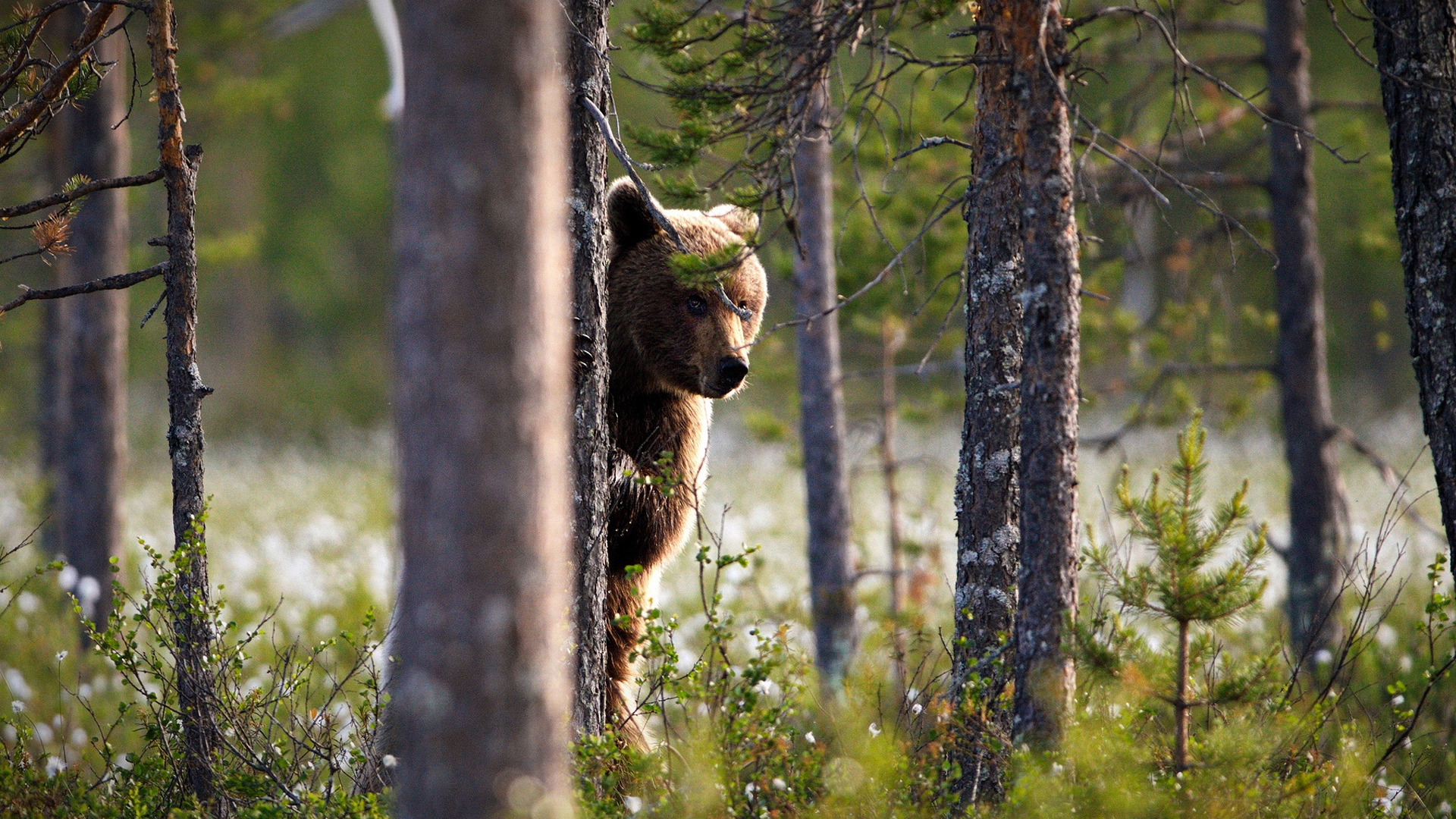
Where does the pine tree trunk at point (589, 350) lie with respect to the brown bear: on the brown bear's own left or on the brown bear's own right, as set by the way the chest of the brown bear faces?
on the brown bear's own right

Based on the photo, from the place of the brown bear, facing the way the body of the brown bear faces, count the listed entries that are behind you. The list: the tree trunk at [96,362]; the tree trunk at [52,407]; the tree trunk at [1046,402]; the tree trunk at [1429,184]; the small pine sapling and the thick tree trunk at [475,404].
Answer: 2

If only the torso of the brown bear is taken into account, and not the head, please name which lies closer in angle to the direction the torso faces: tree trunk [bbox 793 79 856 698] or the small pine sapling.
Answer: the small pine sapling

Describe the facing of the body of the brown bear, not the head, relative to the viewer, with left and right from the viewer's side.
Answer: facing the viewer and to the right of the viewer

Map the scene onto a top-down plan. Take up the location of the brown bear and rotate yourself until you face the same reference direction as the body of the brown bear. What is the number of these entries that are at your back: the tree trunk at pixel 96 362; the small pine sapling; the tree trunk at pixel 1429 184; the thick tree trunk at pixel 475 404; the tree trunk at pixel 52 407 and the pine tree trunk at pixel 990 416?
2

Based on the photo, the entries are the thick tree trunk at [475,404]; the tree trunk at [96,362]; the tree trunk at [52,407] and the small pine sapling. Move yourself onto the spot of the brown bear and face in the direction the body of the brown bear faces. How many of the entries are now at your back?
2

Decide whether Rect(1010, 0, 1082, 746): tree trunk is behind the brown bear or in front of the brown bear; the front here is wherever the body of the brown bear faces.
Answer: in front

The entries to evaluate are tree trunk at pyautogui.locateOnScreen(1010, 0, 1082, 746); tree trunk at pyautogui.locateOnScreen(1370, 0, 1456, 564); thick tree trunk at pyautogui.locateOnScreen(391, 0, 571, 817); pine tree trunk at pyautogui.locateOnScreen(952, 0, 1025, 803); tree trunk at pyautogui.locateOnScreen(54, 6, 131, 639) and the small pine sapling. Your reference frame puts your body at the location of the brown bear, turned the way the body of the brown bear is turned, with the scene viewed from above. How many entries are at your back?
1

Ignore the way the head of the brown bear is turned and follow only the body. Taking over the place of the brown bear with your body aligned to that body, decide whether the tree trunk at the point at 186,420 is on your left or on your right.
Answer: on your right

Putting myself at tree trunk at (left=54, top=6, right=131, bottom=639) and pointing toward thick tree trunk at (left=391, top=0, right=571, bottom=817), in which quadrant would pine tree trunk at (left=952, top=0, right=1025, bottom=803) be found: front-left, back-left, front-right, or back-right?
front-left

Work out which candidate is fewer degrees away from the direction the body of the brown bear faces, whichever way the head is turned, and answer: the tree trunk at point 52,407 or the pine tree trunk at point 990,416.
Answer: the pine tree trunk

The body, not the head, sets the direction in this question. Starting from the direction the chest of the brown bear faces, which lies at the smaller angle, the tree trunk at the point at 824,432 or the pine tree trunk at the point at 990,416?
the pine tree trunk

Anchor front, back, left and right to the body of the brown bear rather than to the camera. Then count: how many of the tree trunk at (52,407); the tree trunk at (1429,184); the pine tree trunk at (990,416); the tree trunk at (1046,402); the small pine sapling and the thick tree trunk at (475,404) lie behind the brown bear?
1

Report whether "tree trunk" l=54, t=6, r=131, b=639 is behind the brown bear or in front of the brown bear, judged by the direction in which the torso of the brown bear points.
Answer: behind

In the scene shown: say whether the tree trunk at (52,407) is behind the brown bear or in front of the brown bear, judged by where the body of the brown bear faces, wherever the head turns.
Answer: behind
